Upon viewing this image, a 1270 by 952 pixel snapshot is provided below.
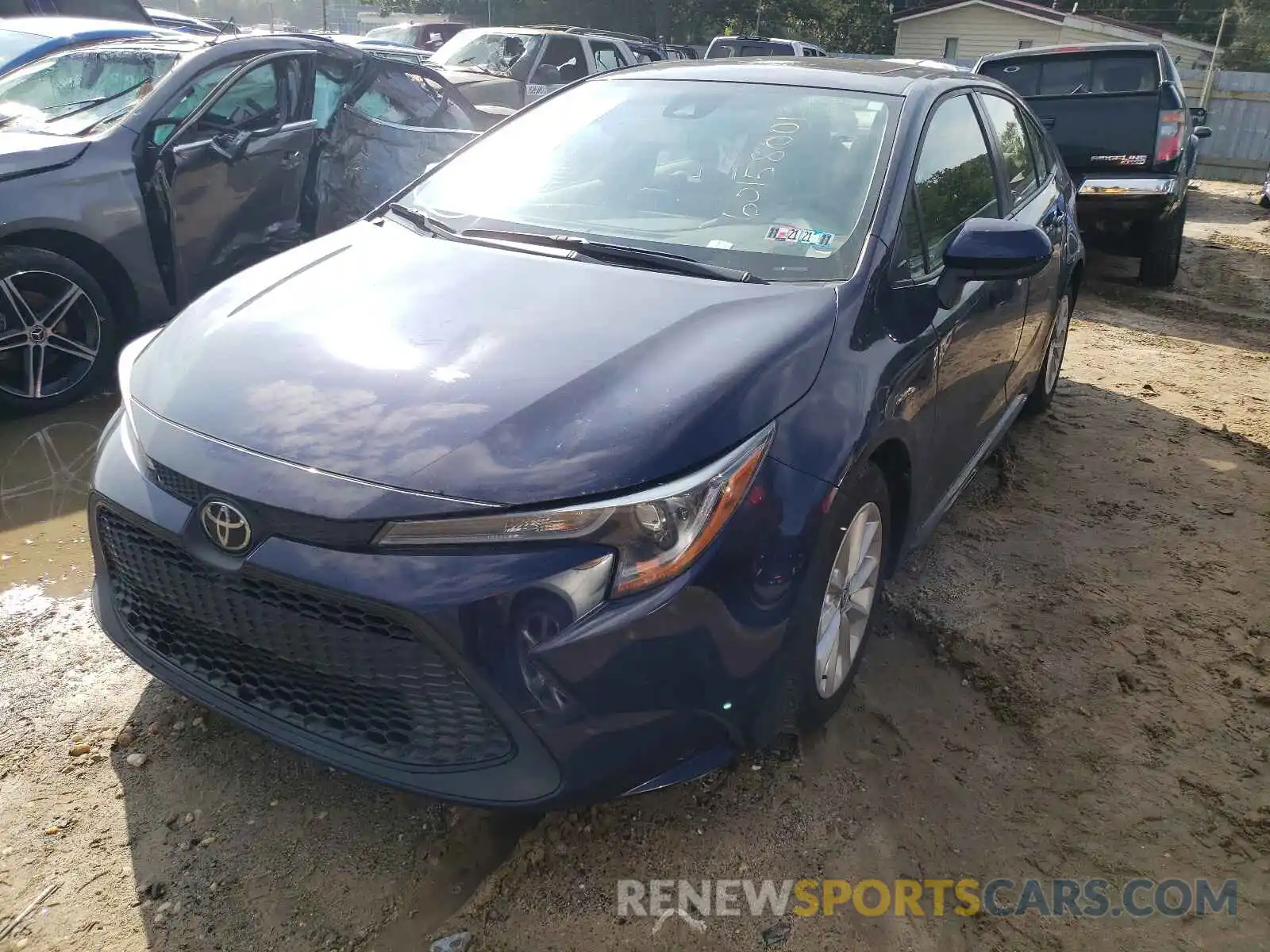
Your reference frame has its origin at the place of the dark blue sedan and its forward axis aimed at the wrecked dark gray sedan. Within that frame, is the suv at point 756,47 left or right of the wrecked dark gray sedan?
right

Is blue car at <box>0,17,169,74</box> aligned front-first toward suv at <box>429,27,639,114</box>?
no

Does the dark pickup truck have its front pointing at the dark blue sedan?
no

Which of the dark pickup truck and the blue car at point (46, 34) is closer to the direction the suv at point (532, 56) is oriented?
the blue car

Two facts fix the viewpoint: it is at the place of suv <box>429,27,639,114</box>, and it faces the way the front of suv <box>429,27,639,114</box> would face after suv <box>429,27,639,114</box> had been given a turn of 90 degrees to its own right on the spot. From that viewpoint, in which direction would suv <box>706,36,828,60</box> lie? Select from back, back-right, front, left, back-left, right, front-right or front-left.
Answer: right

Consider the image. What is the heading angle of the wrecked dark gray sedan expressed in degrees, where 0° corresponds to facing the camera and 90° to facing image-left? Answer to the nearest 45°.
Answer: approximately 45°

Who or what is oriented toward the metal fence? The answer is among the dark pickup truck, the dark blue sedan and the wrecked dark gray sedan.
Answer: the dark pickup truck

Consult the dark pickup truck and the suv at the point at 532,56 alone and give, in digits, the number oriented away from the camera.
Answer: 1

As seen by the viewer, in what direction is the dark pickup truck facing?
away from the camera

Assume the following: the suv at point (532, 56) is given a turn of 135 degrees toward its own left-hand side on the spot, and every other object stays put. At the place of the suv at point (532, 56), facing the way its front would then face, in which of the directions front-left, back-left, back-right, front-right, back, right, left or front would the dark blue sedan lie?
right

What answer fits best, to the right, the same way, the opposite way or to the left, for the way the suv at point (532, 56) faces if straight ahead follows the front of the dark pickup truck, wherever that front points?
the opposite way

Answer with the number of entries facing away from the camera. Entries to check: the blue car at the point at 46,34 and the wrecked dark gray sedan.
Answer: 0

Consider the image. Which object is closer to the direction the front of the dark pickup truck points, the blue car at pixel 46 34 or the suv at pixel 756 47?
the suv

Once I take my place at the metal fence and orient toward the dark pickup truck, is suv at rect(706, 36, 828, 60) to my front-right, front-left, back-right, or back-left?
front-right

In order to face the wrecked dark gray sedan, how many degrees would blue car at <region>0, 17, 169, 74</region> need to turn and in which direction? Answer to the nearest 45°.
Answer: approximately 45° to its left

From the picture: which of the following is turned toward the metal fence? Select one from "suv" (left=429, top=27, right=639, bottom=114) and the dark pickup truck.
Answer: the dark pickup truck

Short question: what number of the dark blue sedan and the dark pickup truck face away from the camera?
1

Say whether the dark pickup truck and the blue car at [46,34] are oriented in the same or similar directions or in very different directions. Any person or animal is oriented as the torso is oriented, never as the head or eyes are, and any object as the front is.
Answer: very different directions

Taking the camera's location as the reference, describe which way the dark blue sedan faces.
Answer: facing the viewer and to the left of the viewer
